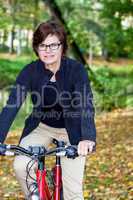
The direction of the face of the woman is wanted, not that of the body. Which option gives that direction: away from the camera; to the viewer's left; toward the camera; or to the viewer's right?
toward the camera

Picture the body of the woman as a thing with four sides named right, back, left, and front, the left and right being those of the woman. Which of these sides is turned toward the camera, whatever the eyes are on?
front
